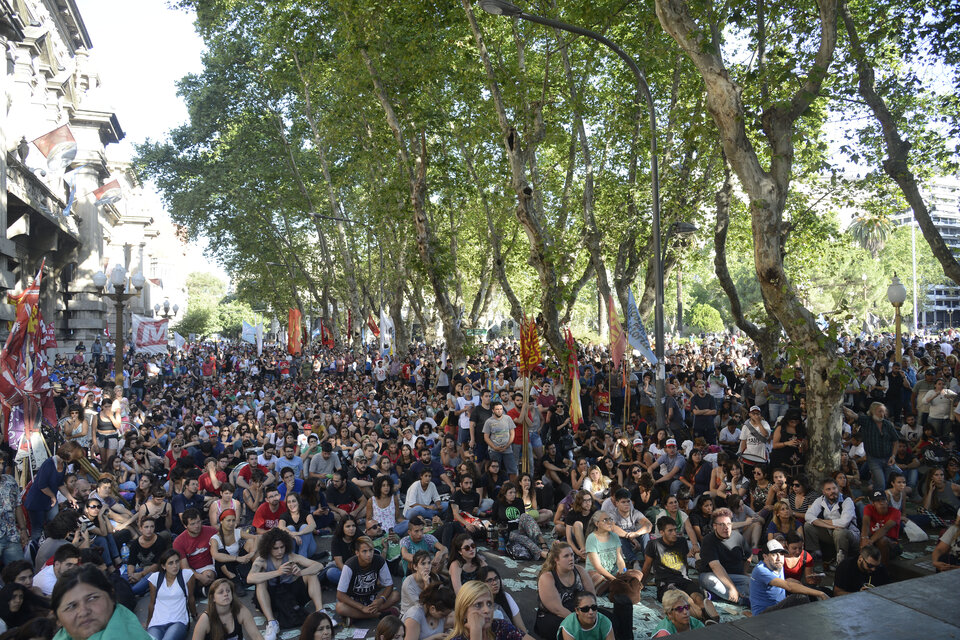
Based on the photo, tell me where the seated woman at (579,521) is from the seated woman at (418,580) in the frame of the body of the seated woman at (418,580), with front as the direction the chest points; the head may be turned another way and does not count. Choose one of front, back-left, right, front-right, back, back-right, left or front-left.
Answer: left

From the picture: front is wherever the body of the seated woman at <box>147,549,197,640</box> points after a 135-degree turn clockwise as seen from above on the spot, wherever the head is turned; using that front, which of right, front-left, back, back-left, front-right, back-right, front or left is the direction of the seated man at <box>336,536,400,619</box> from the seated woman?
back-right

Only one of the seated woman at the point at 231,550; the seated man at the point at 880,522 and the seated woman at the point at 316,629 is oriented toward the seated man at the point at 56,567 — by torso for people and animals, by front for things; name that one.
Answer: the seated man at the point at 880,522

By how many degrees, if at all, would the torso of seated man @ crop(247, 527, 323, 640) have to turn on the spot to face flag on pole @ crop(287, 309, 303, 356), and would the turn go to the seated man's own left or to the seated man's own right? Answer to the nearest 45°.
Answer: approximately 135° to the seated man's own left

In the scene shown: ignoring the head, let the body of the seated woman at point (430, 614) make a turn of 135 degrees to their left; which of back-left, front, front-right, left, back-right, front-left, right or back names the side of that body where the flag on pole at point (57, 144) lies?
front-left

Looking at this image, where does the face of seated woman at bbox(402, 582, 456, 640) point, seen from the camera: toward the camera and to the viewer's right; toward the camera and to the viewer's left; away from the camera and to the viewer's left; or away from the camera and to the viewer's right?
toward the camera and to the viewer's right

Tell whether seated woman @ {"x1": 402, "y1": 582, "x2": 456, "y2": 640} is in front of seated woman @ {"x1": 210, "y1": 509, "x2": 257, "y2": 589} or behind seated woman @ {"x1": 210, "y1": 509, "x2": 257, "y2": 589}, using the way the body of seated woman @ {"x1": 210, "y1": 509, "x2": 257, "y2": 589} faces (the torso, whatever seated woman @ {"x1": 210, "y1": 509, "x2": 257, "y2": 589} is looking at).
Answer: in front

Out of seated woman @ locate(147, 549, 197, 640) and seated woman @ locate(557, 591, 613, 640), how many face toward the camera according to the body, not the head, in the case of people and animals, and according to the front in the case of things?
2

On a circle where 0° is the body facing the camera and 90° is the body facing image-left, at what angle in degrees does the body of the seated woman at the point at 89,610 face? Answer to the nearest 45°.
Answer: approximately 45°

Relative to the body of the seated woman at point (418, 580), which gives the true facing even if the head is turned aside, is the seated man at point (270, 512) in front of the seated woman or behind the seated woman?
behind

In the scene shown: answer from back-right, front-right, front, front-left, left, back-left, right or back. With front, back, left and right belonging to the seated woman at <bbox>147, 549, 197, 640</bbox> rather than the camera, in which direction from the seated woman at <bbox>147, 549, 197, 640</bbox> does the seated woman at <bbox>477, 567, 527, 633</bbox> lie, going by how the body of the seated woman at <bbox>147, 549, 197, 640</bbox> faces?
front-left

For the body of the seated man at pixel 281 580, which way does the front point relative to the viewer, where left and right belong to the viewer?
facing the viewer and to the right of the viewer

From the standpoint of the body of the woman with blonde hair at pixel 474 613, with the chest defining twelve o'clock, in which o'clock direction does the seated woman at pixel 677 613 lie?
The seated woman is roughly at 10 o'clock from the woman with blonde hair.

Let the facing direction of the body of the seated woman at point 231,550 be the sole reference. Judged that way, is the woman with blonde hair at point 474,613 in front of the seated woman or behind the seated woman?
in front

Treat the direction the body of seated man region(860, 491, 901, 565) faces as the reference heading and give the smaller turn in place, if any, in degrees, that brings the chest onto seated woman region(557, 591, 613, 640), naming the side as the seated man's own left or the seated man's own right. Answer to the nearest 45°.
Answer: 0° — they already face them
